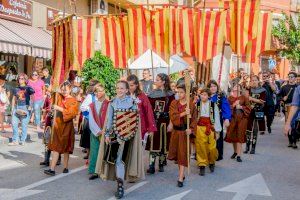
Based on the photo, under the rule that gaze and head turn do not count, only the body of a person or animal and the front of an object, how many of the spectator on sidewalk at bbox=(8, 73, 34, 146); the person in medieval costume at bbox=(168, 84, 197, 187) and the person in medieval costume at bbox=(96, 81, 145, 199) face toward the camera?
3

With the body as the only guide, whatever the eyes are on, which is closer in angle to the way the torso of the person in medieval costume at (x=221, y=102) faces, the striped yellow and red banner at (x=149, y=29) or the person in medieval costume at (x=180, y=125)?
the person in medieval costume

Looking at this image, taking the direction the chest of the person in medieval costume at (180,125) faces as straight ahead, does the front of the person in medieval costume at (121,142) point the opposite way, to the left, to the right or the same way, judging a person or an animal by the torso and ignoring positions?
the same way

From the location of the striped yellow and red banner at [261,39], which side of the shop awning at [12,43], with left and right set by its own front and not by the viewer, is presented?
front

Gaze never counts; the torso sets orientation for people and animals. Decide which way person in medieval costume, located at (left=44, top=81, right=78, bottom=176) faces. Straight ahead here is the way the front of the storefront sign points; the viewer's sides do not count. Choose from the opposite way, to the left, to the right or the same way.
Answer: to the right

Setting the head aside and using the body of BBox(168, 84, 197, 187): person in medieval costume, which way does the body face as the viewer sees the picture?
toward the camera

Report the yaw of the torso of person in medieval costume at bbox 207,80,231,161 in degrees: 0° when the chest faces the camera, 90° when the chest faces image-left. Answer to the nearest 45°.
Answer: approximately 45°

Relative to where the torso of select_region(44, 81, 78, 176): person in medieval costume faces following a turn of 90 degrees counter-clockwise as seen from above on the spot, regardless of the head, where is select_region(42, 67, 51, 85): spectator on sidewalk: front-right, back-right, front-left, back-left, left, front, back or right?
back-left

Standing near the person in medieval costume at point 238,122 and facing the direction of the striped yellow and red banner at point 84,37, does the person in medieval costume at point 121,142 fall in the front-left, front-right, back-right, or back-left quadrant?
front-left

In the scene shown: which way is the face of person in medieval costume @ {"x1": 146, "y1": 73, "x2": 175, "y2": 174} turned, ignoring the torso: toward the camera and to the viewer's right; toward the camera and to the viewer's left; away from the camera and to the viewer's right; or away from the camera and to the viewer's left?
toward the camera and to the viewer's left

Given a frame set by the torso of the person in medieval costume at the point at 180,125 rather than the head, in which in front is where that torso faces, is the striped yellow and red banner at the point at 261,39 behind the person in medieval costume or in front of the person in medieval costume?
behind

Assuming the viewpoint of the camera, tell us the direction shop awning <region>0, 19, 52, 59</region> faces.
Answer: facing the viewer and to the right of the viewer

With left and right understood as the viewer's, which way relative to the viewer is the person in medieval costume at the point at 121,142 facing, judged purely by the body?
facing the viewer

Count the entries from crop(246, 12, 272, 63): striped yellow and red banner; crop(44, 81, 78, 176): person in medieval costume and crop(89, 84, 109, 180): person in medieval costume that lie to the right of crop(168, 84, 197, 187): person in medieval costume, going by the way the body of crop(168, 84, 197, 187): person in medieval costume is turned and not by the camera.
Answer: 2
